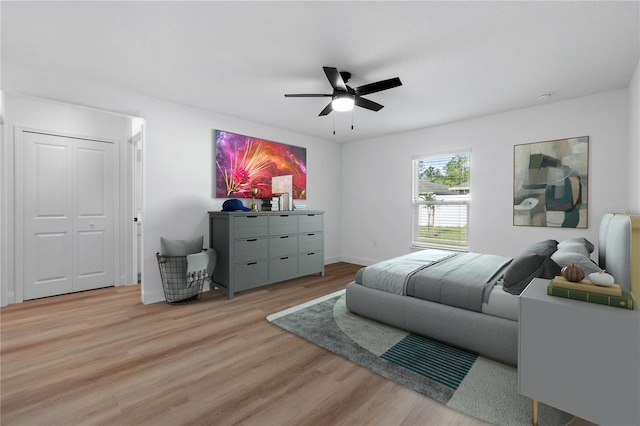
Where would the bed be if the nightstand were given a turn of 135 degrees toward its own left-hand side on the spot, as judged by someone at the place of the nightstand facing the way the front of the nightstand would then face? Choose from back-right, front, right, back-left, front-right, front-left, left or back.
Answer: back

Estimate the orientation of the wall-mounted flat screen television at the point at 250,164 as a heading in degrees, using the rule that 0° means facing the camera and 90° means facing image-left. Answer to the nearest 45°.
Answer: approximately 315°

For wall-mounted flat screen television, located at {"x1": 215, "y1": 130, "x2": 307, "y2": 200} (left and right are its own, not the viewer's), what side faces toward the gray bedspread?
front

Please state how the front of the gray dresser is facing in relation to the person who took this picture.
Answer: facing the viewer and to the right of the viewer

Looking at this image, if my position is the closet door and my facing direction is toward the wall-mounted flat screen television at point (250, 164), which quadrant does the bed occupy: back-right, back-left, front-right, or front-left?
front-right

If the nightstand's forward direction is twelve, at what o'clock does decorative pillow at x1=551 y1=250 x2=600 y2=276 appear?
The decorative pillow is roughly at 3 o'clock from the nightstand.

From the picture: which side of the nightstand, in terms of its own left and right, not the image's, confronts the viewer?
left

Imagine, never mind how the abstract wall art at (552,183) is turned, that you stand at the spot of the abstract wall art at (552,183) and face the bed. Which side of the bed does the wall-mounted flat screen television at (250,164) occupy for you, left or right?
right

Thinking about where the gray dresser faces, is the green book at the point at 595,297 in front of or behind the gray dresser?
in front

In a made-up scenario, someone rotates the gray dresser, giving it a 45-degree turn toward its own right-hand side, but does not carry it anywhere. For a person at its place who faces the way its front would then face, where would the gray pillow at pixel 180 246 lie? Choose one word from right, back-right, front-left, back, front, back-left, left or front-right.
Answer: right

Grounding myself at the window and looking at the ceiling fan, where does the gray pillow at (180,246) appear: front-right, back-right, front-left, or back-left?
front-right

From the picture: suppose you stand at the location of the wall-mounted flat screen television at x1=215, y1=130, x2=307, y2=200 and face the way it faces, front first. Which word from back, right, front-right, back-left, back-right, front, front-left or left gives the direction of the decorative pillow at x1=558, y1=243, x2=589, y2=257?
front

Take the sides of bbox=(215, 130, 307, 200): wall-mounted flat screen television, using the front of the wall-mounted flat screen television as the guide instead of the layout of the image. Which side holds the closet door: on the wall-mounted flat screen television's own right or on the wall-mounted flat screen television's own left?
on the wall-mounted flat screen television's own right

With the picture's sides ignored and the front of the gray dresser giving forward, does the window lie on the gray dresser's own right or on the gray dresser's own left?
on the gray dresser's own left

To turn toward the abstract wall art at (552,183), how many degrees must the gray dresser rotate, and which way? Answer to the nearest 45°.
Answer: approximately 45° to its left

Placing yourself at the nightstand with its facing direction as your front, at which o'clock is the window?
The window is roughly at 2 o'clock from the nightstand.

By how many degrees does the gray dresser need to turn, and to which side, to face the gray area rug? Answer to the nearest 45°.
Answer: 0° — it already faces it
